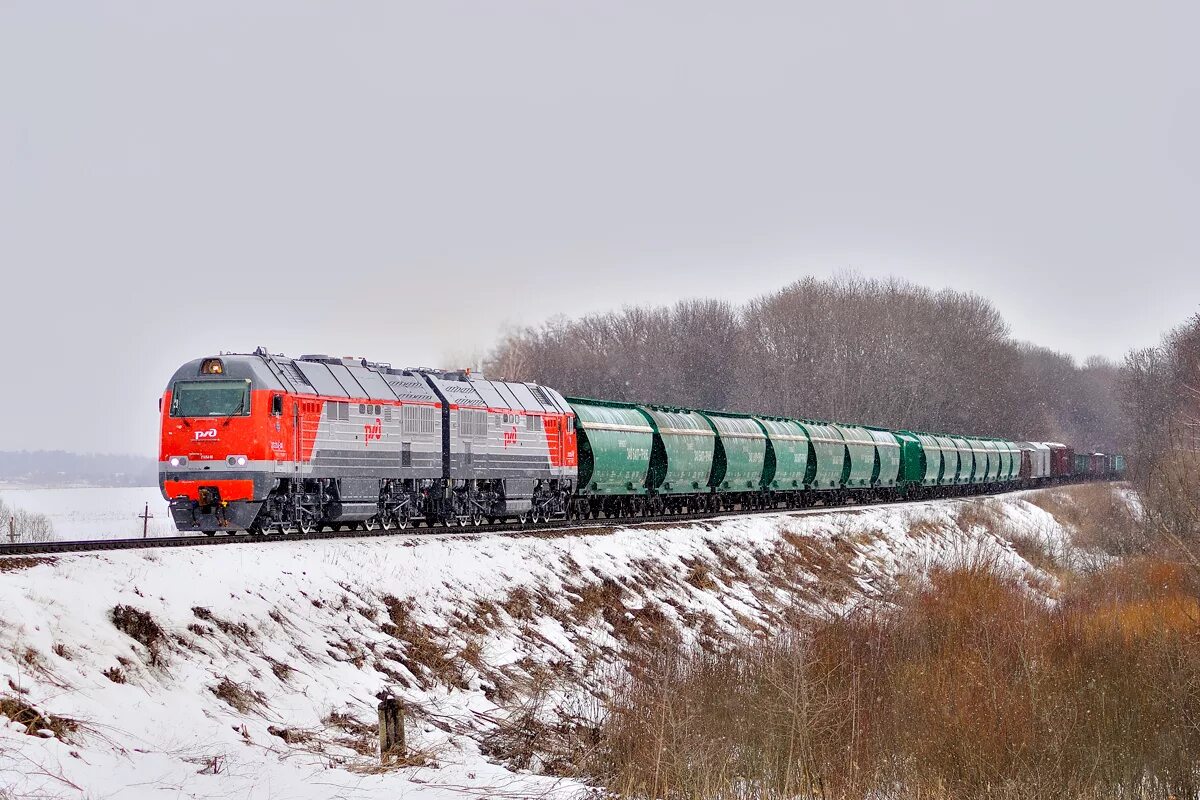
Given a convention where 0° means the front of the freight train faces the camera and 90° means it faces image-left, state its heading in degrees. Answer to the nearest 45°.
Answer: approximately 45°
